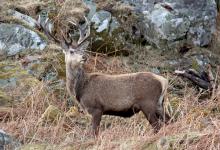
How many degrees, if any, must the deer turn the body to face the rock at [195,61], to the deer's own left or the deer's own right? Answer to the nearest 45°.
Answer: approximately 135° to the deer's own right

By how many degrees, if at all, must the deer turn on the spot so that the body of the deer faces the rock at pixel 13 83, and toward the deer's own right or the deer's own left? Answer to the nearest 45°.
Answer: approximately 45° to the deer's own right

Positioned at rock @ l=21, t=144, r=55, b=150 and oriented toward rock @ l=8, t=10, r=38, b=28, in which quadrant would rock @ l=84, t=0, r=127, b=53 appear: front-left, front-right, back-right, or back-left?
front-right

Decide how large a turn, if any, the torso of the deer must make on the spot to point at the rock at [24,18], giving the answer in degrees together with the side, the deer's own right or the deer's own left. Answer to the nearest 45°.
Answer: approximately 45° to the deer's own right

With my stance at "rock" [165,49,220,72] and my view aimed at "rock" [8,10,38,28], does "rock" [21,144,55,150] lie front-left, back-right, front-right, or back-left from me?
front-left

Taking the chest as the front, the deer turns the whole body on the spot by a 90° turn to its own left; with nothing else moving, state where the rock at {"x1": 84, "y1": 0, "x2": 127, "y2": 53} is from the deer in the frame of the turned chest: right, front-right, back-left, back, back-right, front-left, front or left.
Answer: back

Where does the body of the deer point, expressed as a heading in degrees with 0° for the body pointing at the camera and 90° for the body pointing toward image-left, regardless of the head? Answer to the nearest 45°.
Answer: approximately 90°
